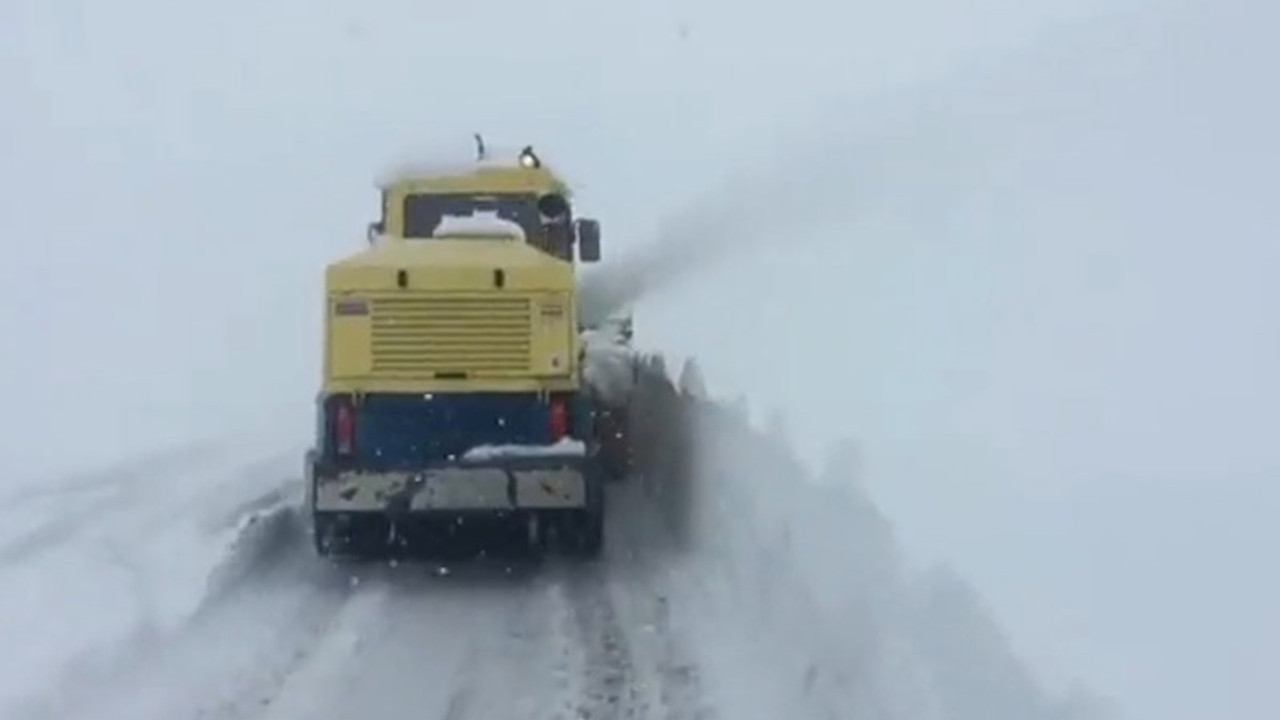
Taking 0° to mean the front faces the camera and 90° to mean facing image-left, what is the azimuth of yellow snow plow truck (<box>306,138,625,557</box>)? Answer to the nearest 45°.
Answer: approximately 180°
